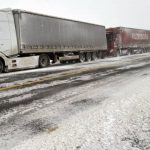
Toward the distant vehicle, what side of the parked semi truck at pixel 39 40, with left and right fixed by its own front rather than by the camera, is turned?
back

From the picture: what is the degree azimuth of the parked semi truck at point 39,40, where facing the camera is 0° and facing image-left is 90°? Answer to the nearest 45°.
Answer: approximately 45°

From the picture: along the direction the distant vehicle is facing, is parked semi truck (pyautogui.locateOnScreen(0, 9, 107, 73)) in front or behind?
in front
